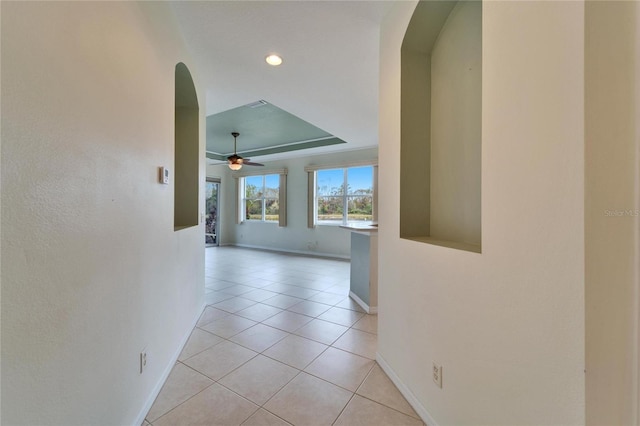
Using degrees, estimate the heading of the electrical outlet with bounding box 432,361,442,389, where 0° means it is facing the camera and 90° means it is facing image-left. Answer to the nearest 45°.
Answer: approximately 45°

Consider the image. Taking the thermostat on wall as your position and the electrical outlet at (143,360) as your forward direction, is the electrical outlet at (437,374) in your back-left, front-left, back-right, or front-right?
front-left

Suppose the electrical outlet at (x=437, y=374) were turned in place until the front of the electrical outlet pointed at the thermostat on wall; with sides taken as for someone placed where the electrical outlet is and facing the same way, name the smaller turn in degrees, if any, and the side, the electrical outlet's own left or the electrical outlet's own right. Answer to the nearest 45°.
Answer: approximately 45° to the electrical outlet's own right

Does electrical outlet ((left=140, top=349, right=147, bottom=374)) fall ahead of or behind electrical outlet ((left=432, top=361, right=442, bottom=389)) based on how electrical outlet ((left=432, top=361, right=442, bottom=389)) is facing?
ahead

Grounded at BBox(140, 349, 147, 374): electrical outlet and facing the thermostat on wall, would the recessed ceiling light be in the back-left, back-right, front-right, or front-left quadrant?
front-right

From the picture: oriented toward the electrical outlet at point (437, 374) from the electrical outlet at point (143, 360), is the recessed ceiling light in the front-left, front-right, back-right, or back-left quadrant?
front-left
